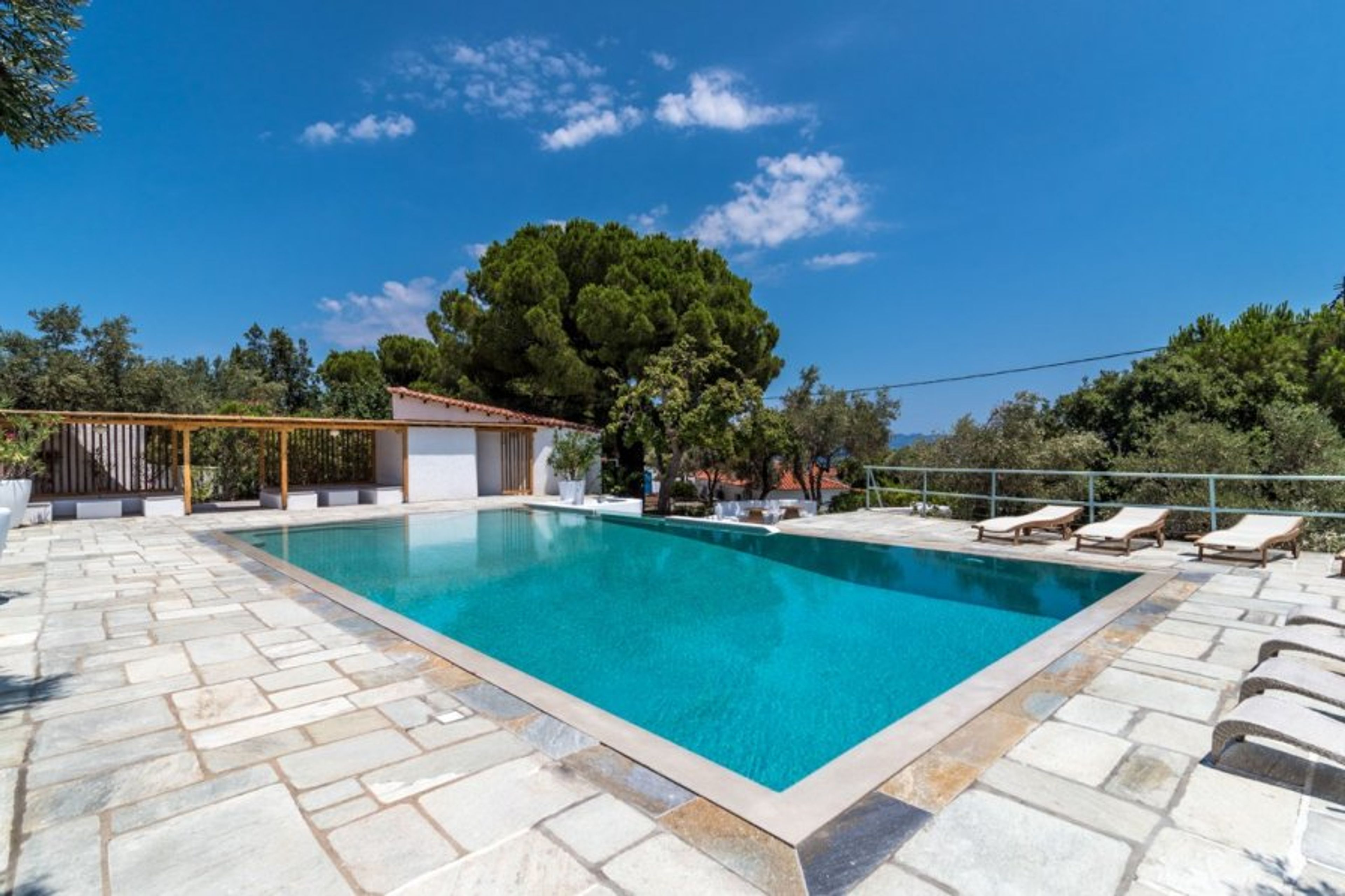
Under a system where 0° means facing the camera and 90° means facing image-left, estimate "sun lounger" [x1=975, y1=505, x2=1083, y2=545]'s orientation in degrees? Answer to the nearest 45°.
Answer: approximately 45°

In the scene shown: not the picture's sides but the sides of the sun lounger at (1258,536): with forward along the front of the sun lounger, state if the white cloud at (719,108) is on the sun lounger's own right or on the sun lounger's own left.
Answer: on the sun lounger's own right

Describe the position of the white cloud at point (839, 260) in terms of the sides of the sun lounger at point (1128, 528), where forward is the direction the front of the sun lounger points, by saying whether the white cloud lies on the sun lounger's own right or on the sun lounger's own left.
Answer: on the sun lounger's own right

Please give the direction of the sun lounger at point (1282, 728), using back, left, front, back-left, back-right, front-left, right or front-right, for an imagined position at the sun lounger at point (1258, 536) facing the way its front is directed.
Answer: front-left

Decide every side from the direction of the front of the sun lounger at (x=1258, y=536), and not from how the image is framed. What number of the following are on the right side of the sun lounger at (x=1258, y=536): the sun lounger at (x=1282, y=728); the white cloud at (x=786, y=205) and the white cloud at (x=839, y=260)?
2

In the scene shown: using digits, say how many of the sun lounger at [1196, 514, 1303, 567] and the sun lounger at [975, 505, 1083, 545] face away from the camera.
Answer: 0

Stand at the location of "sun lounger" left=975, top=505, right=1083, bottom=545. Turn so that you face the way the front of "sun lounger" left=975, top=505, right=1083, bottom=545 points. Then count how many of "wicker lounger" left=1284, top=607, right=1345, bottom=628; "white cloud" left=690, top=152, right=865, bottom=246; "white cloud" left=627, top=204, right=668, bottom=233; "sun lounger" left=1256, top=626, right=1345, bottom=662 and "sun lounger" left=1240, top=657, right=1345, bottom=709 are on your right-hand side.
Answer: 2

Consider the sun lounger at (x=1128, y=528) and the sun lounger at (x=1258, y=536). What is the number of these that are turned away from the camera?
0
